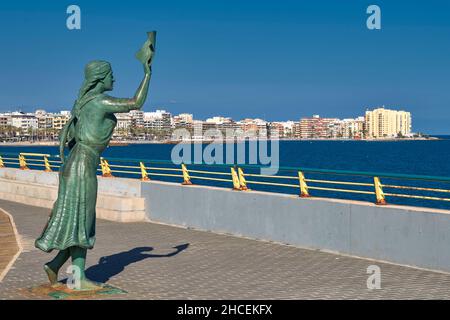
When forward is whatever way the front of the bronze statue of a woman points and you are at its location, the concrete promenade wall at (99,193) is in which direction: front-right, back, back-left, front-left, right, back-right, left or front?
left

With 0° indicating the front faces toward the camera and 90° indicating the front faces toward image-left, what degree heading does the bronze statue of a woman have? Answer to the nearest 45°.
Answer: approximately 270°
